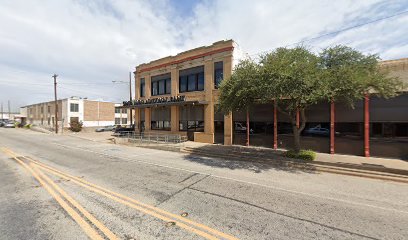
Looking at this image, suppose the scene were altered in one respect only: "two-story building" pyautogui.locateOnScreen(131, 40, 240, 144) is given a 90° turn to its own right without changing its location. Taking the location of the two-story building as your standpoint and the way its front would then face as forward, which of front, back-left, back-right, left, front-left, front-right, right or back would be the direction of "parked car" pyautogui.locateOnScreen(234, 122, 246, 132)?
back

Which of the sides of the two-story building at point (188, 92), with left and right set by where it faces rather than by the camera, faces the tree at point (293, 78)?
left

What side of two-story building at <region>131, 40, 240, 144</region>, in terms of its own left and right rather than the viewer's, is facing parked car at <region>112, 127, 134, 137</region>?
right

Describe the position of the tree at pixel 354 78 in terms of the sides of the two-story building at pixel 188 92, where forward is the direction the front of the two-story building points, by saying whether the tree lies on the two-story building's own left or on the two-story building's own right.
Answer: on the two-story building's own left

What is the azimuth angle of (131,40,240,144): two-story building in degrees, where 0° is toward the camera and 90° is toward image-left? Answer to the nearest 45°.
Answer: approximately 45°

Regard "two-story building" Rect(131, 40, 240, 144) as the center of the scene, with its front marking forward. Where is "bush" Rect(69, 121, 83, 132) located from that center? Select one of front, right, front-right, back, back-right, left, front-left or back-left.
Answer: right
